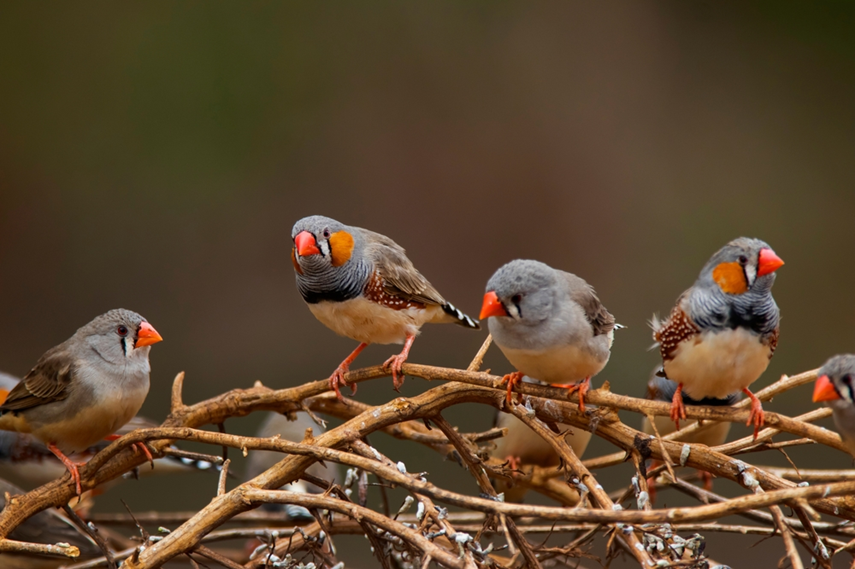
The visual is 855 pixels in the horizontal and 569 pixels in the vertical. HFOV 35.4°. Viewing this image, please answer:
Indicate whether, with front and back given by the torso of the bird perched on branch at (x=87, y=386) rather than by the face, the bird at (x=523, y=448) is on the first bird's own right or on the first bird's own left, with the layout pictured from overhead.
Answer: on the first bird's own left

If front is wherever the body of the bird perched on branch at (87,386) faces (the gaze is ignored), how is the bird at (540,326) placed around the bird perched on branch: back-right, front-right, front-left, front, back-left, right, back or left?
front

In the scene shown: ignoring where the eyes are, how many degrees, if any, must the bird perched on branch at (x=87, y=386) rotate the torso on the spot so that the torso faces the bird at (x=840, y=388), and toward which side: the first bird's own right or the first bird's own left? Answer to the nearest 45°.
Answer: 0° — it already faces it

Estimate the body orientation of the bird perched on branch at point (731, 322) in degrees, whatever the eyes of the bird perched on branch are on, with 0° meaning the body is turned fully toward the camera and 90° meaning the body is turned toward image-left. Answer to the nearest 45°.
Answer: approximately 315°

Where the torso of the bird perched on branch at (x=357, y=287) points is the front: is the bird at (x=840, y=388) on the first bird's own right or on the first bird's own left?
on the first bird's own left

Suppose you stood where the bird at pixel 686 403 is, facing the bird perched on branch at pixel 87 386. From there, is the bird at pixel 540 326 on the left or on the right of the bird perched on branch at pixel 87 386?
left

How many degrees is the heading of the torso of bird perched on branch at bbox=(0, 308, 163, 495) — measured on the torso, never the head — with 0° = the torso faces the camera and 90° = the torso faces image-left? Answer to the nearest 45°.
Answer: approximately 315°

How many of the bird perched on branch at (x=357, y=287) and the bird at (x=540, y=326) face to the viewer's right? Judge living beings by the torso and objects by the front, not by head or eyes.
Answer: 0

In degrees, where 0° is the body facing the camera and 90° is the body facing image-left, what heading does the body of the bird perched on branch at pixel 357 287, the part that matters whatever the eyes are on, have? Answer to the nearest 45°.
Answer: approximately 45°
